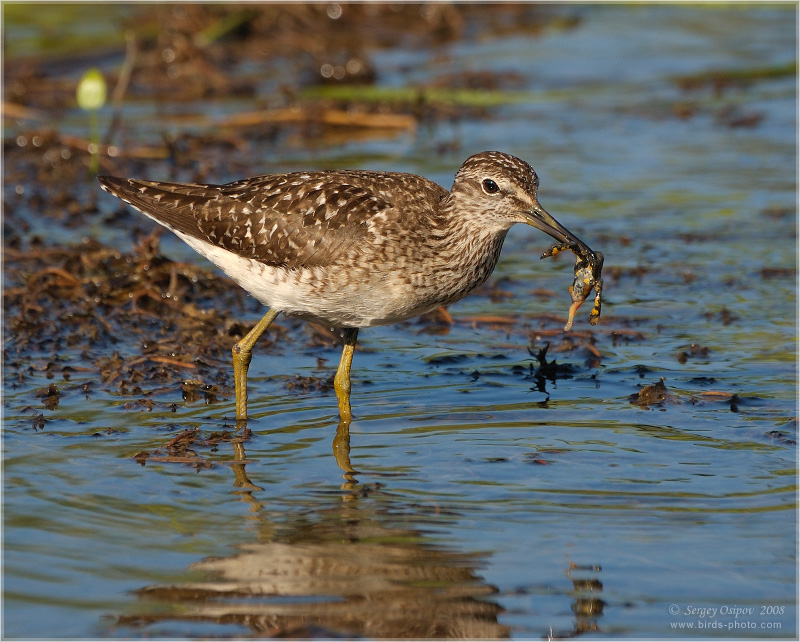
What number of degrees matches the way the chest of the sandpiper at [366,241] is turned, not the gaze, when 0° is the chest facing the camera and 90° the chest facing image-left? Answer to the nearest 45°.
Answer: approximately 270°
